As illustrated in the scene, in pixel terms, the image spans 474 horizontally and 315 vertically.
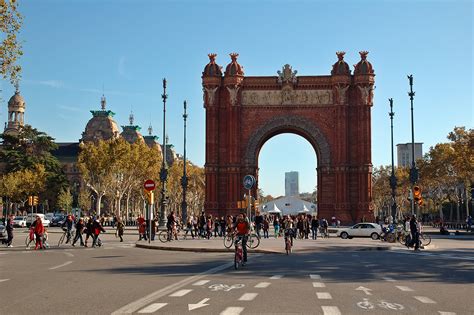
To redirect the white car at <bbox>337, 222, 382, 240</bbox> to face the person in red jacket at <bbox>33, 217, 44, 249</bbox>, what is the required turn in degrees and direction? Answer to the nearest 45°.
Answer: approximately 45° to its left

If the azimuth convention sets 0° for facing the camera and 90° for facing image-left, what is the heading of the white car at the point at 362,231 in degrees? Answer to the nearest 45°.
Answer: approximately 90°

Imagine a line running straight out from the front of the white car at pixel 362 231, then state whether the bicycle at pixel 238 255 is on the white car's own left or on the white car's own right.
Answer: on the white car's own left
